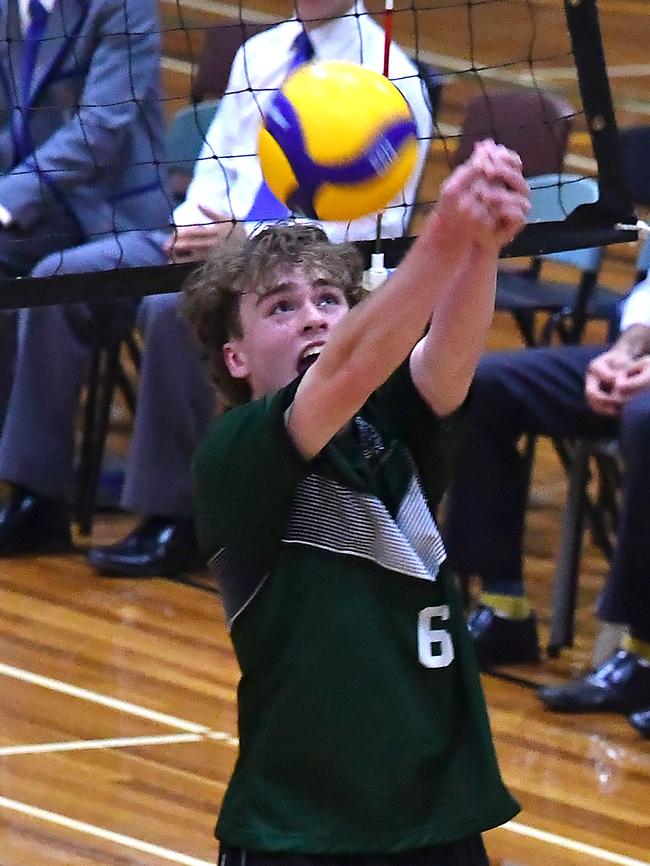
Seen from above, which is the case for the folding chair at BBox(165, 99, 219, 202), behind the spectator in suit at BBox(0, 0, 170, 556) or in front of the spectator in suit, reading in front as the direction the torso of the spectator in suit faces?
behind

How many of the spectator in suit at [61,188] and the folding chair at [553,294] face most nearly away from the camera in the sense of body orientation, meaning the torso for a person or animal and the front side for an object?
0

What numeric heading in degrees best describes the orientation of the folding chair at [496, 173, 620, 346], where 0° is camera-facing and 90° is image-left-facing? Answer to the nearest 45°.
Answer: approximately 45°

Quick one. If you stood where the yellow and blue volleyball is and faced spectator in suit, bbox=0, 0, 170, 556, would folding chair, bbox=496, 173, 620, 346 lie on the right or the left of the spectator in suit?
right

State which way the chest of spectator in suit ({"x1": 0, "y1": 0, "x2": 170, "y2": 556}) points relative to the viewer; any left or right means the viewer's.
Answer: facing the viewer and to the left of the viewer

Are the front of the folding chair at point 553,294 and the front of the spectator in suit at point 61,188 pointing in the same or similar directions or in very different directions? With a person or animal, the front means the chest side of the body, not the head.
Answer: same or similar directions

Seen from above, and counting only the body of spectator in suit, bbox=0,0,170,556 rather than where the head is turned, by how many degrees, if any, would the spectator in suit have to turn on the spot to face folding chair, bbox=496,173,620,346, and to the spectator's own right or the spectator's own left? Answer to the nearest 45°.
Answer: approximately 135° to the spectator's own left

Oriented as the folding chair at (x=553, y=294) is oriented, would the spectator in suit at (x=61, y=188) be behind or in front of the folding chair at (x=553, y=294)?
in front

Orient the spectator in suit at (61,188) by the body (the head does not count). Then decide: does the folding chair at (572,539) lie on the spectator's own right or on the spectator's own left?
on the spectator's own left
